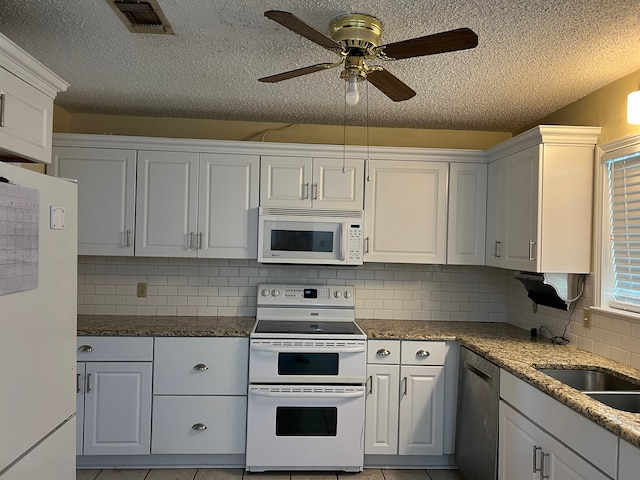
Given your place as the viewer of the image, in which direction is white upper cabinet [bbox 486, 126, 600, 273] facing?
facing the viewer and to the left of the viewer

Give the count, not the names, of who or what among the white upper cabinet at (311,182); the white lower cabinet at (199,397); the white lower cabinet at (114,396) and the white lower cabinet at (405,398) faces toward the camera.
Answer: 4

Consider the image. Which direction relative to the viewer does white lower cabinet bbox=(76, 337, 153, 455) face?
toward the camera

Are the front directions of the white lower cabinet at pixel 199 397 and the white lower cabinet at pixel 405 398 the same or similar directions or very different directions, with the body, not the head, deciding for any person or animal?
same or similar directions

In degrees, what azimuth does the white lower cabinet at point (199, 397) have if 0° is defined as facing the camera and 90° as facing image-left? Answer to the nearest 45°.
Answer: approximately 0°

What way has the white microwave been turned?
toward the camera

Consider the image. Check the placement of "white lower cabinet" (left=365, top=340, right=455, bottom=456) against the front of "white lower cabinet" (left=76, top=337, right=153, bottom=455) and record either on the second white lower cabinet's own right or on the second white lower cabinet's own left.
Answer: on the second white lower cabinet's own left

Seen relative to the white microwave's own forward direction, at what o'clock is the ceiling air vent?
The ceiling air vent is roughly at 1 o'clock from the white microwave.

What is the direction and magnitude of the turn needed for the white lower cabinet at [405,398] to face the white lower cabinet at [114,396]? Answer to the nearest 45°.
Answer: approximately 90° to its right

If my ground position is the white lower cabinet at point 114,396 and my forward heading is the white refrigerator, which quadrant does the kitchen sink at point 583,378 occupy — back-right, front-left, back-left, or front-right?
front-left

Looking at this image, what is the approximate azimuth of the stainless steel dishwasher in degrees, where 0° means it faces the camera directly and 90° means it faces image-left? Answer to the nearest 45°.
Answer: approximately 45°

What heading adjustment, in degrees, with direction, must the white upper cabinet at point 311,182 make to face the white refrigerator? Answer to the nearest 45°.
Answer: approximately 45° to its right

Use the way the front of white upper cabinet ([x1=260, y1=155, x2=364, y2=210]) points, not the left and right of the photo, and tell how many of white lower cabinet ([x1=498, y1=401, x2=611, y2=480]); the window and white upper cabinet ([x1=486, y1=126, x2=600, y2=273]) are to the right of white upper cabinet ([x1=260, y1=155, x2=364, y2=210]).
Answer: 0
